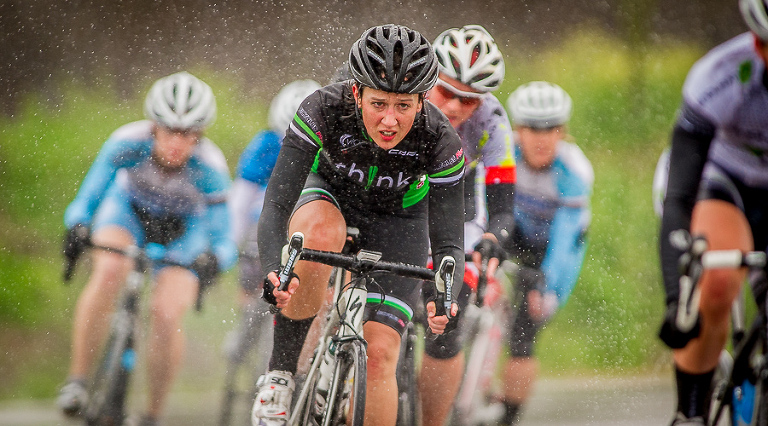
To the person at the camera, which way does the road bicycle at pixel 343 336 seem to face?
facing the viewer

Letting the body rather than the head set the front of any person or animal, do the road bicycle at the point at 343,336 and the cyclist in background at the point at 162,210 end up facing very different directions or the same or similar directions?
same or similar directions

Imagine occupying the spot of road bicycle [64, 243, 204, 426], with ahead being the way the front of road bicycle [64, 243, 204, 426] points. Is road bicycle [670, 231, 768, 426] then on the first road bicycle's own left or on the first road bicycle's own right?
on the first road bicycle's own left

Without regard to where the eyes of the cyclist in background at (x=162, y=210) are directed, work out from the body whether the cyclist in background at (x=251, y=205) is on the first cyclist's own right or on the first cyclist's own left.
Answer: on the first cyclist's own left

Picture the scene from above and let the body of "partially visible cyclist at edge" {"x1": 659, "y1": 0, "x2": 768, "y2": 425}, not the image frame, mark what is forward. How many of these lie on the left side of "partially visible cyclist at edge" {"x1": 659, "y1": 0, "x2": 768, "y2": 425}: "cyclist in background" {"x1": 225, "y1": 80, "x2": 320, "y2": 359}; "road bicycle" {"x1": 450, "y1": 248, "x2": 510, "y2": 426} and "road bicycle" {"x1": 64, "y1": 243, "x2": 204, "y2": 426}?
0

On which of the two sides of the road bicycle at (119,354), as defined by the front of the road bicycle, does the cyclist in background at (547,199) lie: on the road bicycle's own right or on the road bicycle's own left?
on the road bicycle's own left

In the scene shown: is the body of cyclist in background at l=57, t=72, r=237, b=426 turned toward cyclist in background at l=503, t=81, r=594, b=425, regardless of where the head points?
no

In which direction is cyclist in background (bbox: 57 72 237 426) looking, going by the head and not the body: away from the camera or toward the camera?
toward the camera

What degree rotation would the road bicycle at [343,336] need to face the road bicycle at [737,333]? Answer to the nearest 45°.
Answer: approximately 90° to its left

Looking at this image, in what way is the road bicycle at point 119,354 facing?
toward the camera

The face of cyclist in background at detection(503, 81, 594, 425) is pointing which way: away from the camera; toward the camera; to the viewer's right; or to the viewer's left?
toward the camera

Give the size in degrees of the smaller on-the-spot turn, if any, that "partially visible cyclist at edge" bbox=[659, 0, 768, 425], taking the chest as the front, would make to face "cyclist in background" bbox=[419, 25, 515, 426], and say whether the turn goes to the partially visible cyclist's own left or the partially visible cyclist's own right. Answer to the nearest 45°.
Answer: approximately 135° to the partially visible cyclist's own right

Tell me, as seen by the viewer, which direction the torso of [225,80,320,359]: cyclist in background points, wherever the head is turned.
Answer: toward the camera

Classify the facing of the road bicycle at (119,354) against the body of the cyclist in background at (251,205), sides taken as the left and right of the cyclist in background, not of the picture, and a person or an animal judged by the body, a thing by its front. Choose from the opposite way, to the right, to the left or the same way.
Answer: the same way

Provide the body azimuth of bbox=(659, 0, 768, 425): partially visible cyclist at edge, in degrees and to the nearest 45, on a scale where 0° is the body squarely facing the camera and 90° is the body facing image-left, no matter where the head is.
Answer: approximately 0°

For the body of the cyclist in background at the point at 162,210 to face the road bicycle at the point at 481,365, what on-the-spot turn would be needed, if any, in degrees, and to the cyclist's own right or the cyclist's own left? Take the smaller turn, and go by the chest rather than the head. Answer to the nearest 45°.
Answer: approximately 90° to the cyclist's own left

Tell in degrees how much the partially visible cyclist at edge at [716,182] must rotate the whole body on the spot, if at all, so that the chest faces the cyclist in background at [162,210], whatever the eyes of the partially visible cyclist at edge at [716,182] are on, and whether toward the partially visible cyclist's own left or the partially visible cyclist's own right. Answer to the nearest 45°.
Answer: approximately 90° to the partially visible cyclist's own right
